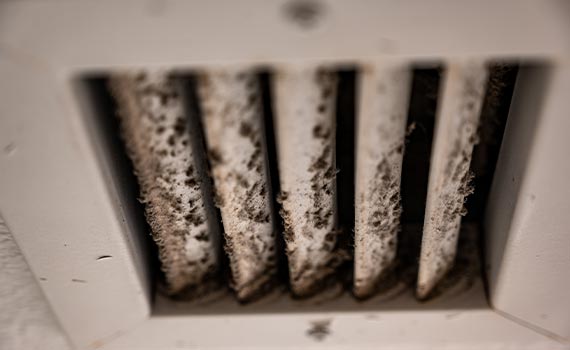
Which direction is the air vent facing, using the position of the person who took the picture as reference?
facing the viewer
